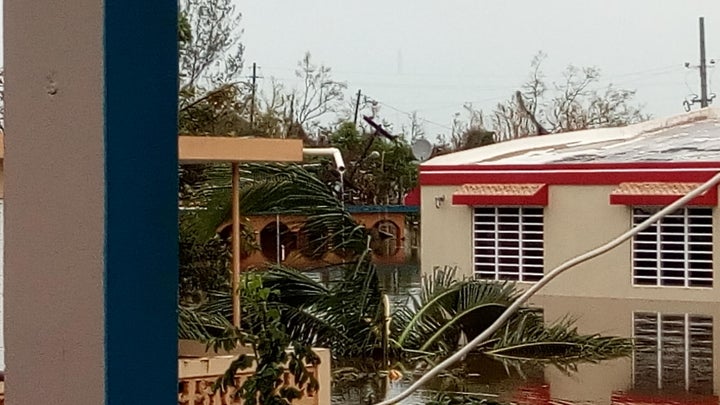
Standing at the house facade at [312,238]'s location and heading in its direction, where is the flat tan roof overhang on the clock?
The flat tan roof overhang is roughly at 12 o'clock from the house facade.

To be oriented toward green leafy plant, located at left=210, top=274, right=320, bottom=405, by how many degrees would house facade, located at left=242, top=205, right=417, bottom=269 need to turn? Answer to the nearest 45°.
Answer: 0° — it already faces it

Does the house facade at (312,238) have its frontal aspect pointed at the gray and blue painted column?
yes

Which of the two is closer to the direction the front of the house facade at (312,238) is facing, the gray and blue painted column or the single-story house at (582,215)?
the gray and blue painted column

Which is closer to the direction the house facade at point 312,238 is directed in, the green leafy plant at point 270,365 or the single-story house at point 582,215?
the green leafy plant

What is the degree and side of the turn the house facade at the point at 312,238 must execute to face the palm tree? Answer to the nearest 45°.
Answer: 0° — it already faces it

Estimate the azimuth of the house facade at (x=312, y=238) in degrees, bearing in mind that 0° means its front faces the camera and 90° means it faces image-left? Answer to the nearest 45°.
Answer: approximately 0°
